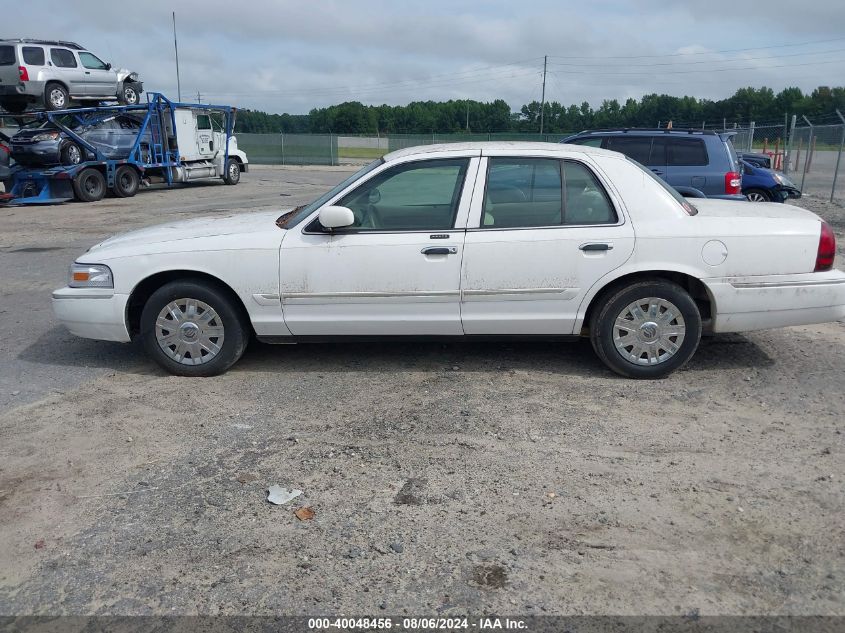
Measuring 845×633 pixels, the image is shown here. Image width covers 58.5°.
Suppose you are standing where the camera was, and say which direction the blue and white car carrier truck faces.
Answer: facing away from the viewer and to the right of the viewer

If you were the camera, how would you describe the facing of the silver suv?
facing away from the viewer and to the right of the viewer

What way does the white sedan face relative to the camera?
to the viewer's left

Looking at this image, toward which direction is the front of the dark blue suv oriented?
to the viewer's left

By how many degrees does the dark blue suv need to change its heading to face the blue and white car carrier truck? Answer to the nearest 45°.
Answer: approximately 45° to its right

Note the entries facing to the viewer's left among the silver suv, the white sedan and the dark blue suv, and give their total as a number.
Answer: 2

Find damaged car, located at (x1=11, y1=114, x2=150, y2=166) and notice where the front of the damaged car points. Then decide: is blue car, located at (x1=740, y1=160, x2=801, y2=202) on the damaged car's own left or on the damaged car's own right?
on the damaged car's own left

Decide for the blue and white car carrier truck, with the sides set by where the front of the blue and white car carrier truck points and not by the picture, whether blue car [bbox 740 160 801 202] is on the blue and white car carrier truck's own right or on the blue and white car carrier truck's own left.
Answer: on the blue and white car carrier truck's own right

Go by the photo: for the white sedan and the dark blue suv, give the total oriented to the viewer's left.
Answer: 2

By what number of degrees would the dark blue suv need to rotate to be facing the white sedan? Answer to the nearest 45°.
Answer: approximately 90° to its left

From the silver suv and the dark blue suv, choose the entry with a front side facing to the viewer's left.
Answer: the dark blue suv
